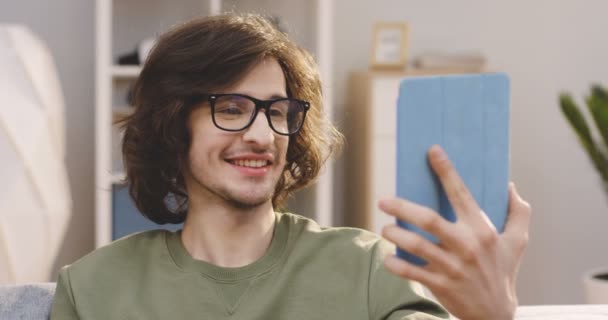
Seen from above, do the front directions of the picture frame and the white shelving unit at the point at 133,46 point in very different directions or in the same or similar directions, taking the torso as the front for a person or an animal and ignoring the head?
same or similar directions

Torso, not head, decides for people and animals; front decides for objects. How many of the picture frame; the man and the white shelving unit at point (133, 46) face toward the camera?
3

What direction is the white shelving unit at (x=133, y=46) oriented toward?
toward the camera

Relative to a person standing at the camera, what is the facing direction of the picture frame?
facing the viewer

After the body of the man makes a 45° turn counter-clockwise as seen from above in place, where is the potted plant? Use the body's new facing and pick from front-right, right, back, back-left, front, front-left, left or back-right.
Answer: left

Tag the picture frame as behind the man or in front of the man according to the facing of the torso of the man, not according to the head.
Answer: behind

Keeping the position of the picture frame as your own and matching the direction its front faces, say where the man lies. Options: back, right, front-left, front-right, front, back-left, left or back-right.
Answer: front

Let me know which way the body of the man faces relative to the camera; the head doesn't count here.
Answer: toward the camera

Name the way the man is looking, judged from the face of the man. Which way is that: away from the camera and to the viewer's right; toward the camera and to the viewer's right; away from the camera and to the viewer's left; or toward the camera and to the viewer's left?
toward the camera and to the viewer's right

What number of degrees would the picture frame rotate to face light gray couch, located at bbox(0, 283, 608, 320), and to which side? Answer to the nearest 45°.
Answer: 0° — it already faces it

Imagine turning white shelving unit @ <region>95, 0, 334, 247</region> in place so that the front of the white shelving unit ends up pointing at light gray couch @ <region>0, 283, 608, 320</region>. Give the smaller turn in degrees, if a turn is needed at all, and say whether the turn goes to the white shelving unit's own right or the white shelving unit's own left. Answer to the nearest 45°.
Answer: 0° — it already faces it

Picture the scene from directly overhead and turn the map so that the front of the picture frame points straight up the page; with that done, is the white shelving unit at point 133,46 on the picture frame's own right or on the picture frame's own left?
on the picture frame's own right

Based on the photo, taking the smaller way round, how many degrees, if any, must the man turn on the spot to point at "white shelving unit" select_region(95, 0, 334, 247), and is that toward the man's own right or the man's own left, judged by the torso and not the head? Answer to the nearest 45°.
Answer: approximately 180°

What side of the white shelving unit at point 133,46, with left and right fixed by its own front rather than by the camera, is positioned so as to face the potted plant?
left

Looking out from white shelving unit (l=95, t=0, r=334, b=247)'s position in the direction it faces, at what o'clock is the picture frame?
The picture frame is roughly at 9 o'clock from the white shelving unit.
